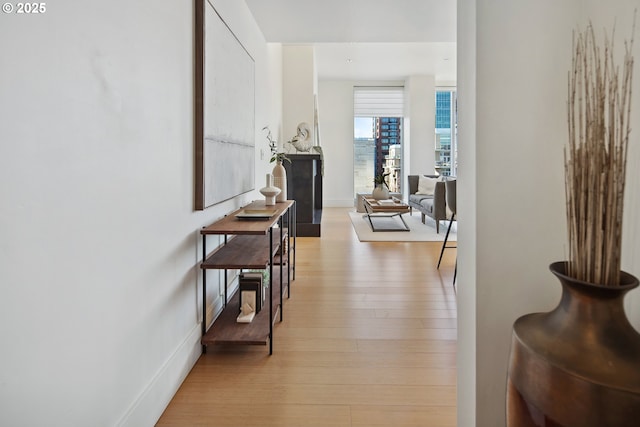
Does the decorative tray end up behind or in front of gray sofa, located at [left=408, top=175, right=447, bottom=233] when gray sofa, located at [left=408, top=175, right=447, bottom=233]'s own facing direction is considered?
in front

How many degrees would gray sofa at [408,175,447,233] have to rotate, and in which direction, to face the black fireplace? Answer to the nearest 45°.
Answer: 0° — it already faces it

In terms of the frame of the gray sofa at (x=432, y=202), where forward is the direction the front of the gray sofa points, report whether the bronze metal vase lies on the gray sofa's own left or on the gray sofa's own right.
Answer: on the gray sofa's own left

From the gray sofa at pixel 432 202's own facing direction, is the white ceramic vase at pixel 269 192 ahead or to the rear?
ahead

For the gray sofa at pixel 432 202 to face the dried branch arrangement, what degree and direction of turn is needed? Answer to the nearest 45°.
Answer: approximately 45° to its left

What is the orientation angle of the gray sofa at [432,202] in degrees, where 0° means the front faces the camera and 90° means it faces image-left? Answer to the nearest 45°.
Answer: approximately 45°
